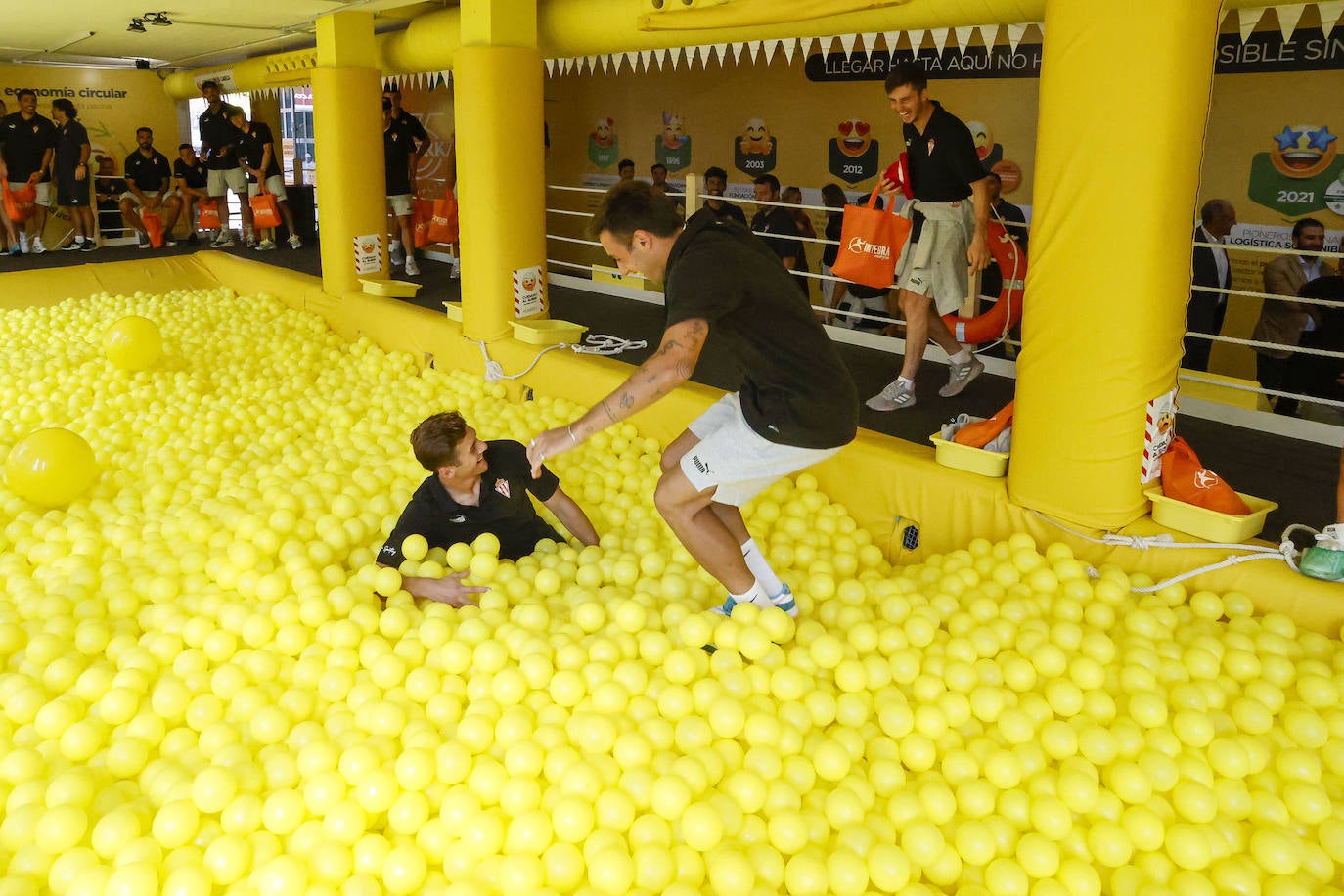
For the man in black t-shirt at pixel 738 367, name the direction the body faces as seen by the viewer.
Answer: to the viewer's left

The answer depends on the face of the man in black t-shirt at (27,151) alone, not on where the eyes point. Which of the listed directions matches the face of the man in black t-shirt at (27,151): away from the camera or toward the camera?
toward the camera

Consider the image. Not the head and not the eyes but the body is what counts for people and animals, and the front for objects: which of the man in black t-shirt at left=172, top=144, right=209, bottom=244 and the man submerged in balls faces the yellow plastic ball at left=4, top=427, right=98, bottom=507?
the man in black t-shirt

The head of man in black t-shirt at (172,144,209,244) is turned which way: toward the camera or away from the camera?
toward the camera

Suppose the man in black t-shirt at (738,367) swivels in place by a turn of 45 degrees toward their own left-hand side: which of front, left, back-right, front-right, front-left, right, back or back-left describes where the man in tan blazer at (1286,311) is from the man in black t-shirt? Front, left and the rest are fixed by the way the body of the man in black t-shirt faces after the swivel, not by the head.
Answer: back

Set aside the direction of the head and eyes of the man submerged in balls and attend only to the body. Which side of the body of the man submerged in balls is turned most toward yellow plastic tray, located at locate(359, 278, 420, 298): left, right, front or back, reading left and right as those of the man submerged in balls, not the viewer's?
back

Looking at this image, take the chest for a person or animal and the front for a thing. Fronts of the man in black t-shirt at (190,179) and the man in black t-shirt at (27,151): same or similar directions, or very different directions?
same or similar directions

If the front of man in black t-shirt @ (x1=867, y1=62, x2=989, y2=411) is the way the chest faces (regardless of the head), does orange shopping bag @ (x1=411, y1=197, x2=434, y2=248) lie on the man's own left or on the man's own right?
on the man's own right

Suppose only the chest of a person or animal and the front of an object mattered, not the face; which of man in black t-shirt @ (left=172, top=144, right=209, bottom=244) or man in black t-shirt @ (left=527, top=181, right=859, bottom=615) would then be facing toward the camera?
man in black t-shirt @ (left=172, top=144, right=209, bottom=244)

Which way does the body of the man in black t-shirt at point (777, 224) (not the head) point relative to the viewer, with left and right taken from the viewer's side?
facing the viewer and to the left of the viewer

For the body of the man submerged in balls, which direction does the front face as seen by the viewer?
toward the camera

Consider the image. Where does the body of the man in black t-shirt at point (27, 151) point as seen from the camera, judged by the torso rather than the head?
toward the camera

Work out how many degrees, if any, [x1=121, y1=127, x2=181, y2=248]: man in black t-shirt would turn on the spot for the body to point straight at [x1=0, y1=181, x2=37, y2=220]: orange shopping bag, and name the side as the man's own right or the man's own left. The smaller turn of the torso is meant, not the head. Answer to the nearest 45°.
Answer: approximately 45° to the man's own right

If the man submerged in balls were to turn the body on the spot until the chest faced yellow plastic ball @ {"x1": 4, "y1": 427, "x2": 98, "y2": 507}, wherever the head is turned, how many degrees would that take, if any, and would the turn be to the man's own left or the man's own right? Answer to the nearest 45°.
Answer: approximately 135° to the man's own right
